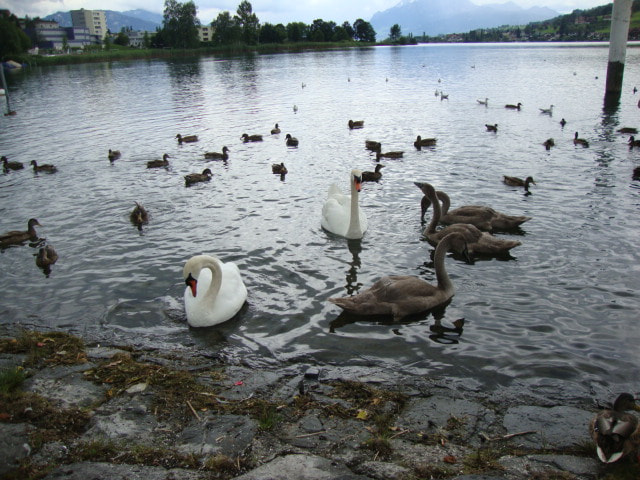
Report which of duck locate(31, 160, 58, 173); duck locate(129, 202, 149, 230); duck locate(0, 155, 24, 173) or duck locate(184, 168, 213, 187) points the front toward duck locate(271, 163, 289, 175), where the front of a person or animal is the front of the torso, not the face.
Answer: duck locate(184, 168, 213, 187)

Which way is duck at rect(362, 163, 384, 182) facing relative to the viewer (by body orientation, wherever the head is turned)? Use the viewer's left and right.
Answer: facing to the right of the viewer

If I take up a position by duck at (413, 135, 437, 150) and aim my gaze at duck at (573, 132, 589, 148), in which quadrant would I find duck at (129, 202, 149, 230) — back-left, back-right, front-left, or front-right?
back-right

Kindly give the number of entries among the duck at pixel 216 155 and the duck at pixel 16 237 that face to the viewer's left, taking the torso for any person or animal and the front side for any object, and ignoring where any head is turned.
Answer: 0

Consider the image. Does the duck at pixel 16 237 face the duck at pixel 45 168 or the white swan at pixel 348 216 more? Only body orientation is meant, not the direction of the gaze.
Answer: the white swan

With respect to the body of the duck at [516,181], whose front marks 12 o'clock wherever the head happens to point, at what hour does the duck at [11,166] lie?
the duck at [11,166] is roughly at 6 o'clock from the duck at [516,181].

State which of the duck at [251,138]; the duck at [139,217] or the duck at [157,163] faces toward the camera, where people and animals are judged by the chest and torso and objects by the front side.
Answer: the duck at [139,217]

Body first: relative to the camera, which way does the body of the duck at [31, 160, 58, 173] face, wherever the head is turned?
to the viewer's left

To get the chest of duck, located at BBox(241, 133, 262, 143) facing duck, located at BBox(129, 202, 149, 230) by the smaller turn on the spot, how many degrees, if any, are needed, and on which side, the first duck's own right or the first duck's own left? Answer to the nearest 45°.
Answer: approximately 90° to the first duck's own left

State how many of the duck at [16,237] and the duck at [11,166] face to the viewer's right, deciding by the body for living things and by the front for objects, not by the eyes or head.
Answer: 1

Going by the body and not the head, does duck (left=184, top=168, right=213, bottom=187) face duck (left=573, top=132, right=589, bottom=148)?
yes

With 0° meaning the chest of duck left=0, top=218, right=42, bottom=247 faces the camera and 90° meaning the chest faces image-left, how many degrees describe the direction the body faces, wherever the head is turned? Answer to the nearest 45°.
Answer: approximately 270°

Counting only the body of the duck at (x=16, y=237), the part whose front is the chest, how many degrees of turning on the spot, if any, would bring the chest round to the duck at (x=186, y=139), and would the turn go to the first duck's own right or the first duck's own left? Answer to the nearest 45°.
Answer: approximately 45° to the first duck's own left

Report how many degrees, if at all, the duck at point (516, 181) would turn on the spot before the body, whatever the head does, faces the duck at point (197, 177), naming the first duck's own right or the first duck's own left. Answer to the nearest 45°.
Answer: approximately 180°

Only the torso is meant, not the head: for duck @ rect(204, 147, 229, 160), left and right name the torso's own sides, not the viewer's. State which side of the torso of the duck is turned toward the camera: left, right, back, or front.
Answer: right
